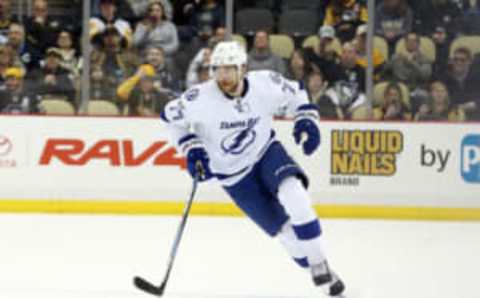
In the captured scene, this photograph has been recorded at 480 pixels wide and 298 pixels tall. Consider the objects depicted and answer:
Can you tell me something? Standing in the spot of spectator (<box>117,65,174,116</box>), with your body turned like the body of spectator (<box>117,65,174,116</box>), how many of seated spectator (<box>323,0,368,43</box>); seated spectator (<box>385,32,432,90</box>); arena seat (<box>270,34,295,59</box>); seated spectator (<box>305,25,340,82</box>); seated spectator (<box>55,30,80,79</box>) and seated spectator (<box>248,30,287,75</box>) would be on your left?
5

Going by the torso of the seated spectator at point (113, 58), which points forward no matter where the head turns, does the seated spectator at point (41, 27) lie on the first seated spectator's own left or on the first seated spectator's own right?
on the first seated spectator's own right

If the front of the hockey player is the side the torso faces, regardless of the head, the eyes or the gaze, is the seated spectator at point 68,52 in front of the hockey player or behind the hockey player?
behind

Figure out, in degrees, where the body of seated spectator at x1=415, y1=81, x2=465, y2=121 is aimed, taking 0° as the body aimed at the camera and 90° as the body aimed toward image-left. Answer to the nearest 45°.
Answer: approximately 0°

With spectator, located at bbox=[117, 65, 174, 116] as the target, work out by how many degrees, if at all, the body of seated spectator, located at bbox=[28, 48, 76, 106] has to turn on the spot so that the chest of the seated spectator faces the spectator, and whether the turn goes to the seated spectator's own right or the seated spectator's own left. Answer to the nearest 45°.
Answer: approximately 90° to the seated spectator's own left

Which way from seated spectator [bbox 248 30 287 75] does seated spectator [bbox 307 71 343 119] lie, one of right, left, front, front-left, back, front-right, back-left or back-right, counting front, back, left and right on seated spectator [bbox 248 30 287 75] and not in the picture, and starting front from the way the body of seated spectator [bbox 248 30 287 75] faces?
left
